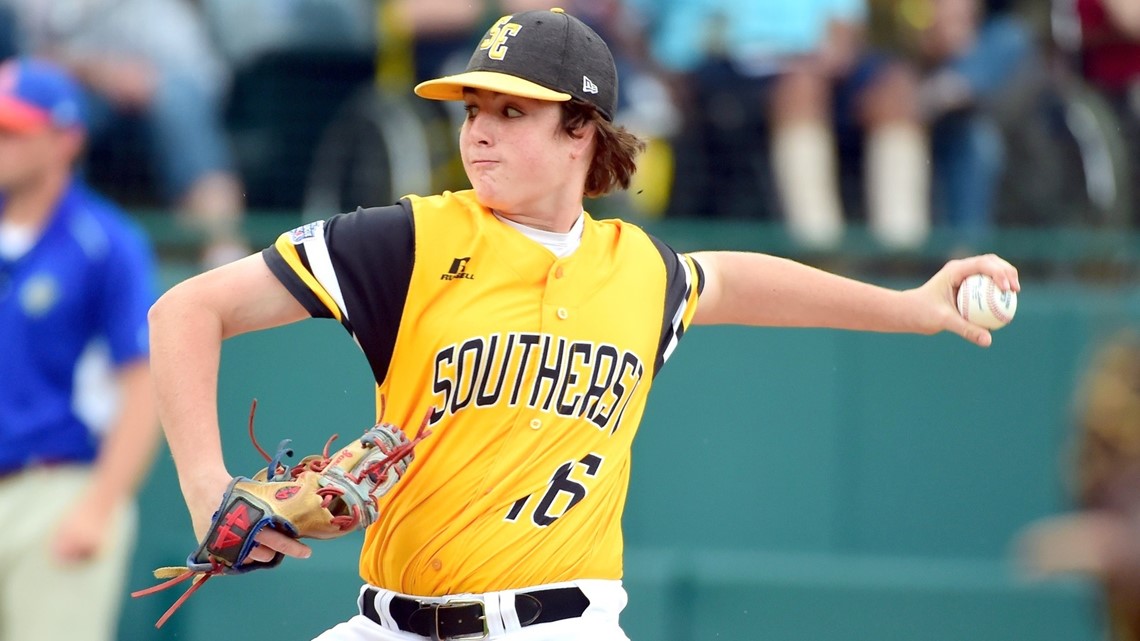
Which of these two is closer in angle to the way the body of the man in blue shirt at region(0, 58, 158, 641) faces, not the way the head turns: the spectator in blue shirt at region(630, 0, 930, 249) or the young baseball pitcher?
the young baseball pitcher

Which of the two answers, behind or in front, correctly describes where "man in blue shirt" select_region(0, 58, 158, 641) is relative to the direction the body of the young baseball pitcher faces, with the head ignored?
behind

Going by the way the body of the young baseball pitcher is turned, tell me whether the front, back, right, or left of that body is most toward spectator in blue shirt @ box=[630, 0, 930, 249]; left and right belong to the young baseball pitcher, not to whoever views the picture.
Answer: back

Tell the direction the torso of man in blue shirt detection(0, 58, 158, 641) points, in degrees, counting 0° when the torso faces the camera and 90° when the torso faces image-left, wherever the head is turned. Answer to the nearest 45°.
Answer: approximately 45°

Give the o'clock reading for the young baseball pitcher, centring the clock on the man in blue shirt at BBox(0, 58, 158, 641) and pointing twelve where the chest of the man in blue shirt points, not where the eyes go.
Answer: The young baseball pitcher is roughly at 10 o'clock from the man in blue shirt.
